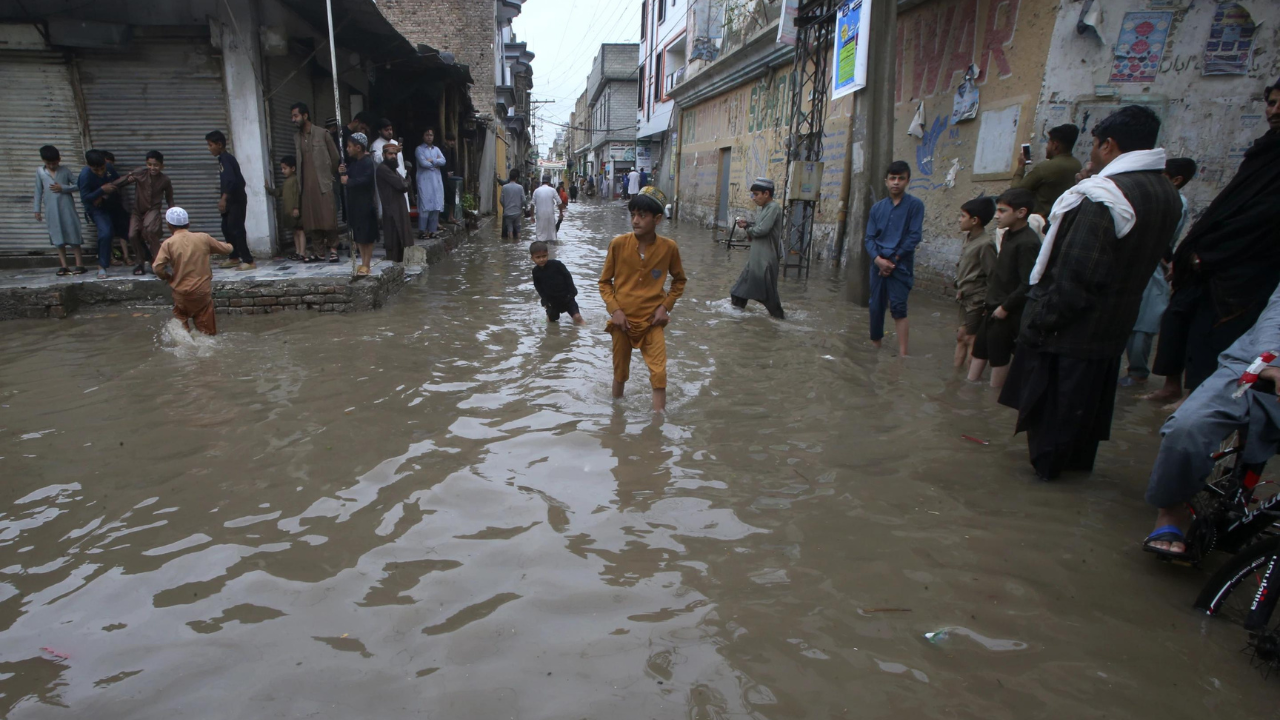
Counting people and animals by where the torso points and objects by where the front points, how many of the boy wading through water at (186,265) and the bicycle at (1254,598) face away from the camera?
1

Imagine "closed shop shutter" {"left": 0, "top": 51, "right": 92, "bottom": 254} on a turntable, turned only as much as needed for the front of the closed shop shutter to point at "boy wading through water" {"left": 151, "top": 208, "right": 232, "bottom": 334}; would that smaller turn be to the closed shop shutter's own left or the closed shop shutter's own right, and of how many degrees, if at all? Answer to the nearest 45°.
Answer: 0° — it already faces them

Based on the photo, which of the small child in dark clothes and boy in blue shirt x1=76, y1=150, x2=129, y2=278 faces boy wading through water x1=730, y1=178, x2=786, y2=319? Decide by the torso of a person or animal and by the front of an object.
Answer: the boy in blue shirt

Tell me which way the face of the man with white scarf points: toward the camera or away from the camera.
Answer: away from the camera

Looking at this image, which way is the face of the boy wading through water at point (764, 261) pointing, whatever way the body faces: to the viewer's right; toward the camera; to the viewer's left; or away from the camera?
to the viewer's left

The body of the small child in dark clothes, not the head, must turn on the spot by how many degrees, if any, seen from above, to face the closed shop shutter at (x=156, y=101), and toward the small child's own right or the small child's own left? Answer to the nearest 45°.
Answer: approximately 90° to the small child's own right

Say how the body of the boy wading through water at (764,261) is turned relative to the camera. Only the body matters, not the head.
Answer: to the viewer's left

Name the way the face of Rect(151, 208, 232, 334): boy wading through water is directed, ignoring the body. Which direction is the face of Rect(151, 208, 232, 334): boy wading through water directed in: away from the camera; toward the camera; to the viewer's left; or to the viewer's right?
away from the camera

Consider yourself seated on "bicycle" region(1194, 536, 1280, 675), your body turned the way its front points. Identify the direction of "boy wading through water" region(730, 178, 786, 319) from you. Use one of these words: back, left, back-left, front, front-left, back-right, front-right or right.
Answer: right

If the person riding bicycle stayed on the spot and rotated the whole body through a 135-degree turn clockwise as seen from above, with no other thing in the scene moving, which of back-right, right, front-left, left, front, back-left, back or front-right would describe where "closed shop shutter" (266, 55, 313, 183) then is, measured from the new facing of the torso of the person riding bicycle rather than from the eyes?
left

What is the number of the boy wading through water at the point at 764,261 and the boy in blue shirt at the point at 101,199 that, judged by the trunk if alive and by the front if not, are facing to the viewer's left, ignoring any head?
1

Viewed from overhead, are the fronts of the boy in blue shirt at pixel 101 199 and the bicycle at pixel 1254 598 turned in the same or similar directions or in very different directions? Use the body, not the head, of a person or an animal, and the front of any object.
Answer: very different directions

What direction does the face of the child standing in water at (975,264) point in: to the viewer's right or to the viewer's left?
to the viewer's left

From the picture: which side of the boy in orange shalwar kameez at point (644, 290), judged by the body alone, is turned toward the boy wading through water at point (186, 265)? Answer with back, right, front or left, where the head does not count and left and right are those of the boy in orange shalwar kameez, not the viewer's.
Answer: right

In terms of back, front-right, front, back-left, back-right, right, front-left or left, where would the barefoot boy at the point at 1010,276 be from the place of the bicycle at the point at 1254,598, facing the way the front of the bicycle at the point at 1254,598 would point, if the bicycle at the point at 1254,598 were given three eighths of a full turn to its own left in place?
back-left

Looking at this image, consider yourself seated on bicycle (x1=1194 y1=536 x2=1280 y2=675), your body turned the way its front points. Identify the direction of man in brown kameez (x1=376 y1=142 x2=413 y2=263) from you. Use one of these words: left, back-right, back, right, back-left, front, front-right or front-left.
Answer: front-right

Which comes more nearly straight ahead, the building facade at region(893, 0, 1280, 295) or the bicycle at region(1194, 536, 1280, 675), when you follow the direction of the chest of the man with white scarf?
the building facade

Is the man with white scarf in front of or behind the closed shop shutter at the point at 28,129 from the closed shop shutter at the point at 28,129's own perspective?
in front
